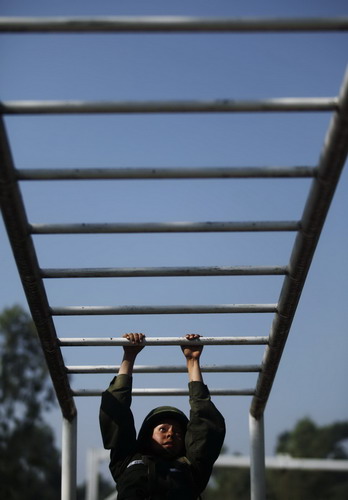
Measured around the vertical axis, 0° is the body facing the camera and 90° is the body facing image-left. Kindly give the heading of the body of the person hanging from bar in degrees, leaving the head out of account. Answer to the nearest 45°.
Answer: approximately 0°

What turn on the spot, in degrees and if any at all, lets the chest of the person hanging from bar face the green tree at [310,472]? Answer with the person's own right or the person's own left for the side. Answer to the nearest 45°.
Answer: approximately 180°

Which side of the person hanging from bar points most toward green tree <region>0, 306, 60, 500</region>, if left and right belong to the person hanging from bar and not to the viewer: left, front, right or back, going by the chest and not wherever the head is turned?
back
